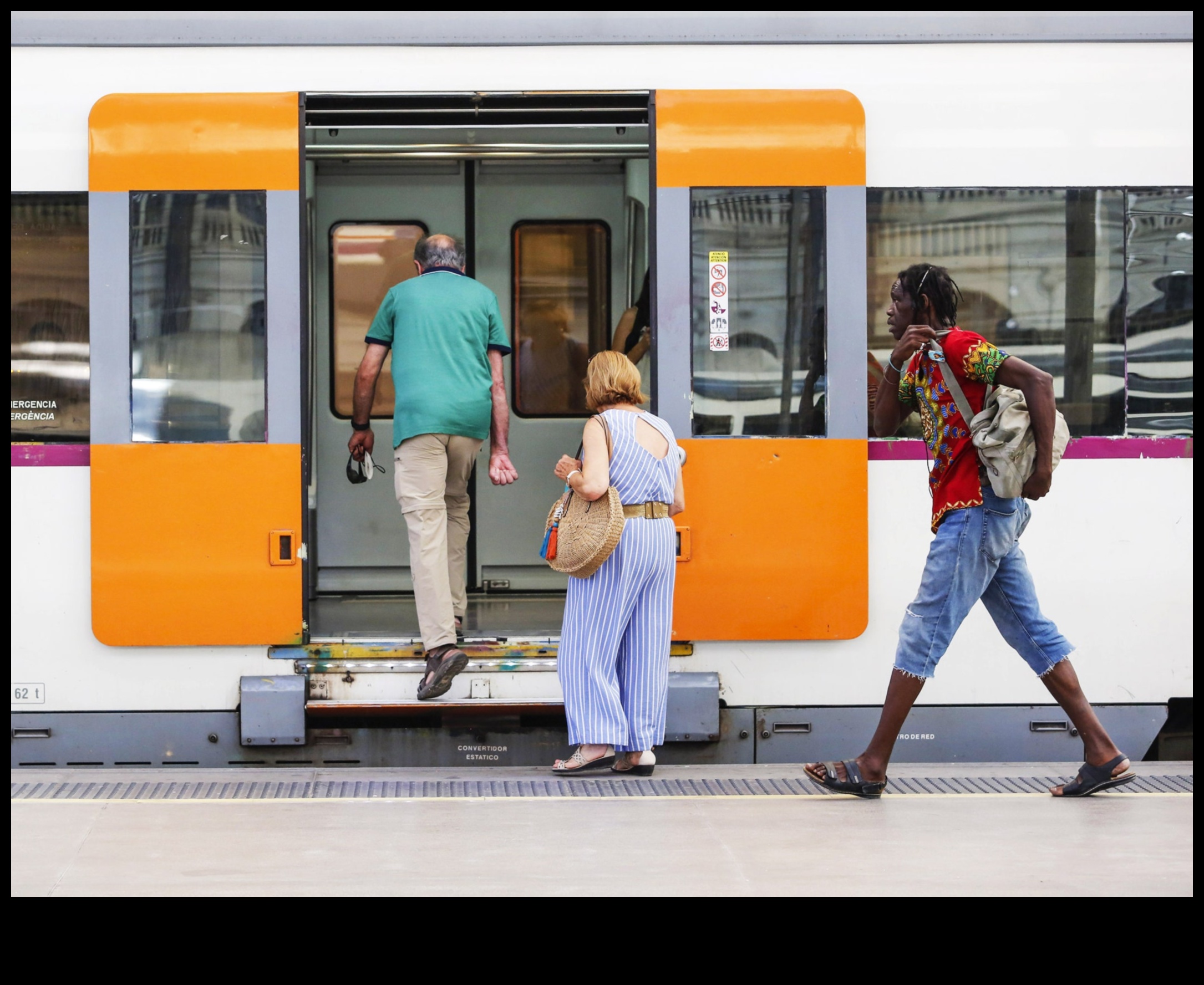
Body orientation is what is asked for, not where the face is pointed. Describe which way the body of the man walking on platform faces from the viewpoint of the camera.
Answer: to the viewer's left

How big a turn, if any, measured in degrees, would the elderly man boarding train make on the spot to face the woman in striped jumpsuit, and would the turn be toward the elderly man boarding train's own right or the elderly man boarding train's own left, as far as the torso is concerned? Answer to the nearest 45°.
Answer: approximately 135° to the elderly man boarding train's own right

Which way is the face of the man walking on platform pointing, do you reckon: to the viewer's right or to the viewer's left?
to the viewer's left

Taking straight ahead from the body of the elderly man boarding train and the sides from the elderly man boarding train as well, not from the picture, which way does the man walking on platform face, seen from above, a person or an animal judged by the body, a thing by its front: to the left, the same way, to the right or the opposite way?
to the left

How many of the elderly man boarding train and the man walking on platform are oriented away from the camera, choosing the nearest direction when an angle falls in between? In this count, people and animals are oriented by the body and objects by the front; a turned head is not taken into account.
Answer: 1

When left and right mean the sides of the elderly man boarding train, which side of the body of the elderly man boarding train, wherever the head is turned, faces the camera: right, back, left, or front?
back

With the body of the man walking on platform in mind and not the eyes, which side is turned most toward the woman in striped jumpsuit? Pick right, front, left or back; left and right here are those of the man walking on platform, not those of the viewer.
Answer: front

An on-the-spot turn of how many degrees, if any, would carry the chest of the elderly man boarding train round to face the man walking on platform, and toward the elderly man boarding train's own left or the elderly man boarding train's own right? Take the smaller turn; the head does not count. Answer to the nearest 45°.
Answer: approximately 135° to the elderly man boarding train's own right

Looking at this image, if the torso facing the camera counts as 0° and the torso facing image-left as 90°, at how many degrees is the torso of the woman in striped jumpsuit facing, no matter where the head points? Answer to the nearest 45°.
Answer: approximately 135°
